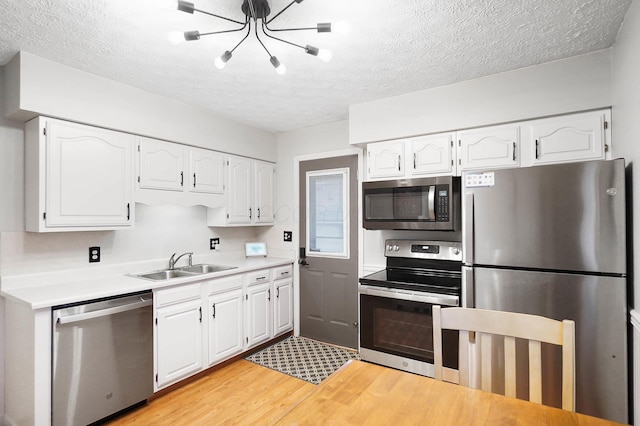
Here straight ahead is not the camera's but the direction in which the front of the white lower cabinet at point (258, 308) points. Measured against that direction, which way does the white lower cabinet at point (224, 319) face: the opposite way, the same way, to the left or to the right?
the same way

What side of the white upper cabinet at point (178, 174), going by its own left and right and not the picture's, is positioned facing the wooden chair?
front

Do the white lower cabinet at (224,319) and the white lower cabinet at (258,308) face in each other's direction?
no

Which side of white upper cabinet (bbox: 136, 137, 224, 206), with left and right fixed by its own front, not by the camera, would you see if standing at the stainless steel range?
front

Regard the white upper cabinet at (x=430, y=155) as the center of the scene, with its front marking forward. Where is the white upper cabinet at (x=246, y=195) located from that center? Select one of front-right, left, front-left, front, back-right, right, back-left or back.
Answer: right

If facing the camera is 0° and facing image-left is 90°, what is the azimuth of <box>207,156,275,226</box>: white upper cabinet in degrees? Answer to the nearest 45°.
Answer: approximately 315°

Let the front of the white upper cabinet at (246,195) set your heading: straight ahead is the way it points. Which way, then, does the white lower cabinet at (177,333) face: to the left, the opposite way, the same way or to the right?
the same way

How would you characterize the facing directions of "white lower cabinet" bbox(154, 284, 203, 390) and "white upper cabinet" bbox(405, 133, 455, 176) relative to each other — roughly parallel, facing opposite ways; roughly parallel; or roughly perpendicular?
roughly perpendicular

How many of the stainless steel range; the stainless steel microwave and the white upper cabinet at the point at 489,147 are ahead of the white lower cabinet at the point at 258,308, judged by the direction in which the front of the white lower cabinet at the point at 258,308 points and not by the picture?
3

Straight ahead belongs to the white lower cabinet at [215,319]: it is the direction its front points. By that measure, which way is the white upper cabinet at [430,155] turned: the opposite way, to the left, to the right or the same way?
to the right

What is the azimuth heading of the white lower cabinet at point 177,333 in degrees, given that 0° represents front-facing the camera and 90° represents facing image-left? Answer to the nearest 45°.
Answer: approximately 315°

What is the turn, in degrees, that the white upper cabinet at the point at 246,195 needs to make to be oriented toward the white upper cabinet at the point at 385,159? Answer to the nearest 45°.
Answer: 0° — it already faces it

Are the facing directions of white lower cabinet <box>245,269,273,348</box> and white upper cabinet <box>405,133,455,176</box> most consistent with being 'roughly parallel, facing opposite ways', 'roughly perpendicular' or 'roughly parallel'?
roughly perpendicular

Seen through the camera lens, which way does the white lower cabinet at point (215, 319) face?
facing the viewer and to the right of the viewer

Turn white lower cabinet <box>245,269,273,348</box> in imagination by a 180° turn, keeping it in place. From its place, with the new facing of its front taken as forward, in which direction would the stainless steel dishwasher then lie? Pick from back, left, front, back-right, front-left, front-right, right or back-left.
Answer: left

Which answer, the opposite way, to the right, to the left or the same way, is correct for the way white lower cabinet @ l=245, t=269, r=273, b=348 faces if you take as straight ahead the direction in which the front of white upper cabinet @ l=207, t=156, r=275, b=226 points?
the same way

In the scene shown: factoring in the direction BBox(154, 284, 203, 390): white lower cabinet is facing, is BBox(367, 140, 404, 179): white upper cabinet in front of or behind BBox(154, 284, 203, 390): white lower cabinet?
in front
